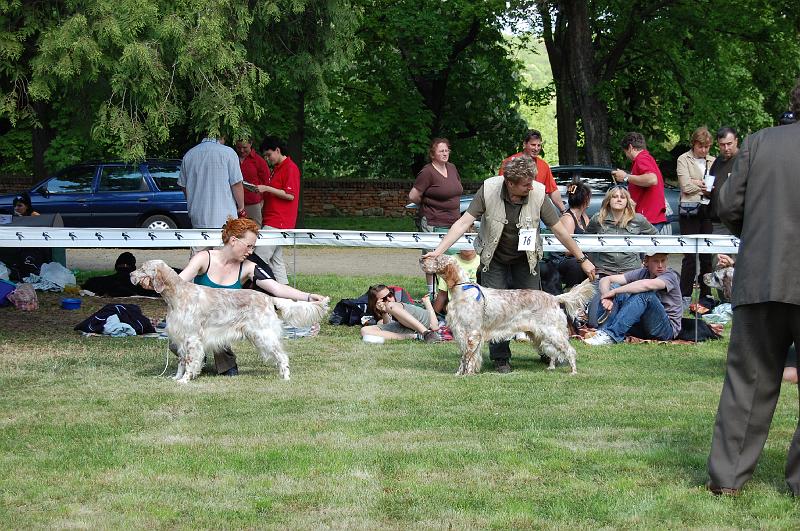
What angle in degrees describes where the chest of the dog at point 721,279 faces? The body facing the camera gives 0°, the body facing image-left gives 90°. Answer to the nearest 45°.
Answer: approximately 90°

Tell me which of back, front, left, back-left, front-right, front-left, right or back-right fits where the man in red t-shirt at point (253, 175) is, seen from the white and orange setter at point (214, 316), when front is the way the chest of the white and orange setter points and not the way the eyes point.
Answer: right

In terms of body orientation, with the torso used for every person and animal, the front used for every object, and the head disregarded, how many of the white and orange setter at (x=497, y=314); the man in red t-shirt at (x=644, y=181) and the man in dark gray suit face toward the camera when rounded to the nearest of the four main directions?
0

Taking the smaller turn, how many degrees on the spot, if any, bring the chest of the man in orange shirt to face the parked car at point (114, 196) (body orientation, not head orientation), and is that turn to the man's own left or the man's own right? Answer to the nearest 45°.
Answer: approximately 135° to the man's own right

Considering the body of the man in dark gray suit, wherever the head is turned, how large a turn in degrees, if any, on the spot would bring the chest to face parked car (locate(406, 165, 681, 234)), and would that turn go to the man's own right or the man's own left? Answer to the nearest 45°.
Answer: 0° — they already face it

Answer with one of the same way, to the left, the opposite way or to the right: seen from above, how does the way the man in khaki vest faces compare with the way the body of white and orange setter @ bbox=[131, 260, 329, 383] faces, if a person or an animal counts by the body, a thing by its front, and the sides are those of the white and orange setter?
to the left

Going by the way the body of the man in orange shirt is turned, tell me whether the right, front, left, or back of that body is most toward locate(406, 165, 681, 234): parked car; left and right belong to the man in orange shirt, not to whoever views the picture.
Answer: back

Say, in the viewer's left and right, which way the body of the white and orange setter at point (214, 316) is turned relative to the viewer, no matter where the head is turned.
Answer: facing to the left of the viewer

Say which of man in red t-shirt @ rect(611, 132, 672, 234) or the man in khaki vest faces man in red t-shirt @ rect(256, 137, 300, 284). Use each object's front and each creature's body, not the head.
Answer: man in red t-shirt @ rect(611, 132, 672, 234)

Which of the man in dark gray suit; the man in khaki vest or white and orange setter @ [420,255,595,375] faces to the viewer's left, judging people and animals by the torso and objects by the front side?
the white and orange setter

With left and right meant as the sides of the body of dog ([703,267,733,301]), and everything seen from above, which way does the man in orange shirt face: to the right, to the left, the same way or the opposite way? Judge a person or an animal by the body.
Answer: to the left

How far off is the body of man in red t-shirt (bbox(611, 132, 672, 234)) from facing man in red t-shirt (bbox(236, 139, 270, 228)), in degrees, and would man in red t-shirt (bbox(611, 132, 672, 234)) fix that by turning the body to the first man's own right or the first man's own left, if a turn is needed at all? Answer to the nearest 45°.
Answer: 0° — they already face them

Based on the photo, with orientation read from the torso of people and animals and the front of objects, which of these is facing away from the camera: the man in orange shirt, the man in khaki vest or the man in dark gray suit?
the man in dark gray suit

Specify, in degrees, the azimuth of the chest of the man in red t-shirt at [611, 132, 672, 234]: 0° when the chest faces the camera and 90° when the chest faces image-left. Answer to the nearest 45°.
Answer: approximately 90°

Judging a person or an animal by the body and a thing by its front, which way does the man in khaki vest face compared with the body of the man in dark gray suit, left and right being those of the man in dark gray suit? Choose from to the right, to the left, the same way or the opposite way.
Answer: the opposite way

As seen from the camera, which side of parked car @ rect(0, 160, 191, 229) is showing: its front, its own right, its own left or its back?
left

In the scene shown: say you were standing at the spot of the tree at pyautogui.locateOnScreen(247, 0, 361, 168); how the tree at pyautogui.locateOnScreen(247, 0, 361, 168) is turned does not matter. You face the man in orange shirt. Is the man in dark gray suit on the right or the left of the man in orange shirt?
right
